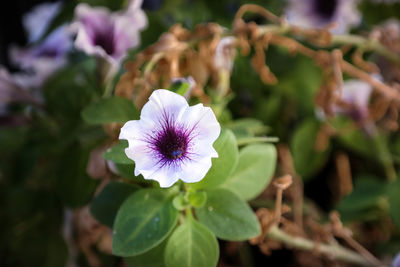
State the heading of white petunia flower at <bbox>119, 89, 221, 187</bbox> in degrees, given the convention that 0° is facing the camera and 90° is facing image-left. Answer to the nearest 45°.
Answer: approximately 0°
